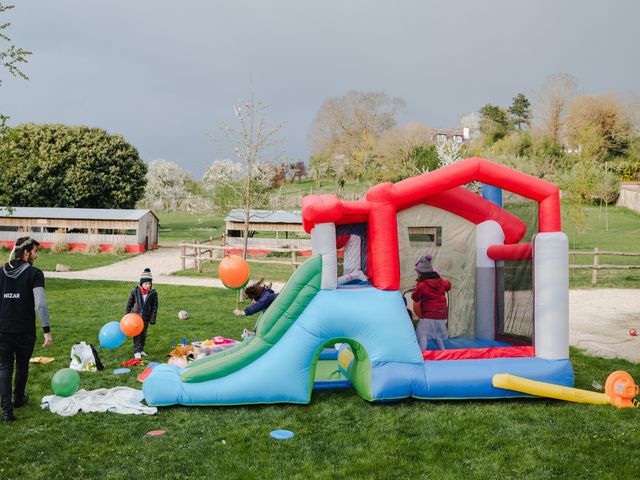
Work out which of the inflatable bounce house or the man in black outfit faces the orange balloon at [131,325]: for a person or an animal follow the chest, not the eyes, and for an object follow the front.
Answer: the man in black outfit

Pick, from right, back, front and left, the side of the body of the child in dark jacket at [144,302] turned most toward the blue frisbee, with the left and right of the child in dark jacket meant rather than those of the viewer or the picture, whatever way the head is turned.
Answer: front

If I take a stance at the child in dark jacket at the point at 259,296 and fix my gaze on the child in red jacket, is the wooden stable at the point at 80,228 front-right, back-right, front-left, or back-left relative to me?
back-left

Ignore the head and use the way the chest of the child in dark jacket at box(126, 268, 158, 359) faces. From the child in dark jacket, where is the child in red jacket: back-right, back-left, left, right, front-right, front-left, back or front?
front-left

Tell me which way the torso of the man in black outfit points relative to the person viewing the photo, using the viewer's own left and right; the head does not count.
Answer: facing away from the viewer and to the right of the viewer

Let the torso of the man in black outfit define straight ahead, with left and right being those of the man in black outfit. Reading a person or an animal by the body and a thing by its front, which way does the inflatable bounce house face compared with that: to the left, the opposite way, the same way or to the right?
the opposite way

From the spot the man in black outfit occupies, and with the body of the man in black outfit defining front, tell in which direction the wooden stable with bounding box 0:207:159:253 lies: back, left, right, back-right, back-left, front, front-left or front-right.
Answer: front-left

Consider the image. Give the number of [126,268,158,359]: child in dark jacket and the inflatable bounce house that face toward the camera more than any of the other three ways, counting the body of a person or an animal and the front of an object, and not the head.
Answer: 2

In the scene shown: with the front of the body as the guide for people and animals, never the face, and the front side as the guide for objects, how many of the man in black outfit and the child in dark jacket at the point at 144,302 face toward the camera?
1

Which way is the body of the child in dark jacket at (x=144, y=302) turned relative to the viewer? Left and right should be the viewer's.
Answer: facing the viewer

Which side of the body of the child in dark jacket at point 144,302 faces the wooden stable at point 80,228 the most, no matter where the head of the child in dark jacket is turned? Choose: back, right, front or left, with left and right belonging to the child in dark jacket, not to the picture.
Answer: back
